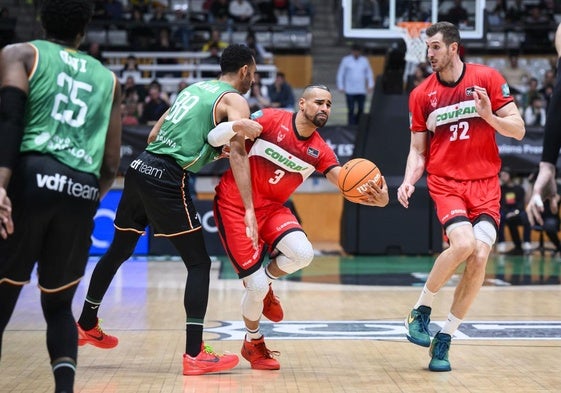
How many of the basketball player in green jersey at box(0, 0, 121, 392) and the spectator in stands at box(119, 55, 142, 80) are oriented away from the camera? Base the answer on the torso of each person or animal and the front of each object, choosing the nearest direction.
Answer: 1

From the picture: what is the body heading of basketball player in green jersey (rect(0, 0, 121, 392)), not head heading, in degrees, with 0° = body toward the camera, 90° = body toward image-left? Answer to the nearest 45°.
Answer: approximately 180°

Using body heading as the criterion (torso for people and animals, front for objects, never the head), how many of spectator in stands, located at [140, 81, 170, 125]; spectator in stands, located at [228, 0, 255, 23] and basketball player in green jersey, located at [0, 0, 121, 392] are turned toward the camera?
2

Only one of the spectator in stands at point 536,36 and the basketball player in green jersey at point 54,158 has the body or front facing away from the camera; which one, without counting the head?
the basketball player in green jersey

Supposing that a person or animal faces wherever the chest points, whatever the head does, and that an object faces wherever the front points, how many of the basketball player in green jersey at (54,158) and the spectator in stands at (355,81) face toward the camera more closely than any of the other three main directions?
1

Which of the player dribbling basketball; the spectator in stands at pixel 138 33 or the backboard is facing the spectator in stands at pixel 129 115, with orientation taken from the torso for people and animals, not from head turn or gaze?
the spectator in stands at pixel 138 33

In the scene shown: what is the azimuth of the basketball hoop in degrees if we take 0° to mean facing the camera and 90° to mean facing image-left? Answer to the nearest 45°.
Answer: approximately 0°

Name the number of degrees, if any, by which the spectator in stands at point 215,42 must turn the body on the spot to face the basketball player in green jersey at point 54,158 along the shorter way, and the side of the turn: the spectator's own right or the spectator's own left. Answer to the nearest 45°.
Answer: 0° — they already face them

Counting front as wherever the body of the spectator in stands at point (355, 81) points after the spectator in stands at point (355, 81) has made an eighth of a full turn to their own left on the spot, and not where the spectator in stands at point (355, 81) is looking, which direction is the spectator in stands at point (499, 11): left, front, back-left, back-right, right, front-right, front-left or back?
left
